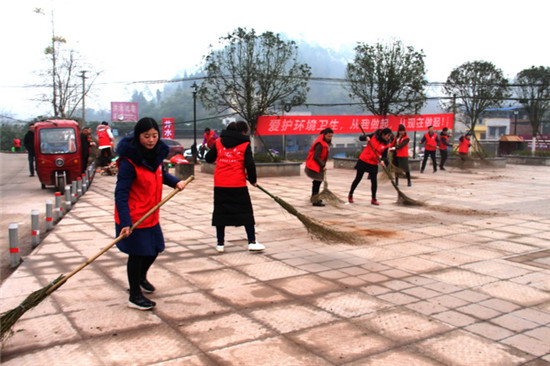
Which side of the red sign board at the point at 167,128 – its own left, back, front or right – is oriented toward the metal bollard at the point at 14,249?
front

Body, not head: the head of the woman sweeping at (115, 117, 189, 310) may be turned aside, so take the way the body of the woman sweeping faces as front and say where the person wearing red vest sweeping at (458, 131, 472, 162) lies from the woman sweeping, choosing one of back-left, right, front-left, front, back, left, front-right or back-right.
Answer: left

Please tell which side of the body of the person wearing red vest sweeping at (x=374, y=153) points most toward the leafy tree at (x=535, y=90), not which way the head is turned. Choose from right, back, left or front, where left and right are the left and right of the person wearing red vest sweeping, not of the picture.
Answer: left

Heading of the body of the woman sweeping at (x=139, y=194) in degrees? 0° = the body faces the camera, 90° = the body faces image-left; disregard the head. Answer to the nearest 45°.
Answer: approximately 315°

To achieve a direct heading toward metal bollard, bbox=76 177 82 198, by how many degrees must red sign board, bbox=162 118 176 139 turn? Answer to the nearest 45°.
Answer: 0° — it already faces it

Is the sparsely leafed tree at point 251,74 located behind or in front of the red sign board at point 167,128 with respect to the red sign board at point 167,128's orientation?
in front
